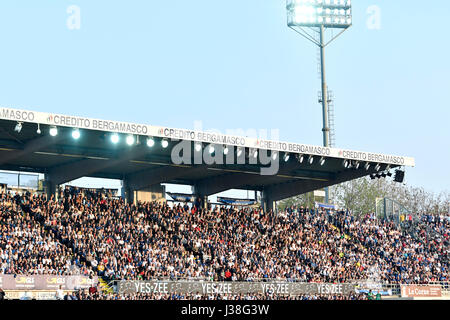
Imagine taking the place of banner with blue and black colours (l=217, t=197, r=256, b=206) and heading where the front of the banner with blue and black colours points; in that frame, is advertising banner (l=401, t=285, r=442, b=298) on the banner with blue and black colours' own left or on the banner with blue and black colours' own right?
on the banner with blue and black colours' own left

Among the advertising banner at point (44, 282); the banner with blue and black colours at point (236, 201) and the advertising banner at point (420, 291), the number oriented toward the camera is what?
3

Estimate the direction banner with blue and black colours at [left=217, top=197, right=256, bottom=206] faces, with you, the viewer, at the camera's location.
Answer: facing the viewer

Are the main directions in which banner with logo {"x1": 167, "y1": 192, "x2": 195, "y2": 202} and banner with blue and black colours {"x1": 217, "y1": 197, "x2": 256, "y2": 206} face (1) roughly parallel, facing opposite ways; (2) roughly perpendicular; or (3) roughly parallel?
roughly parallel

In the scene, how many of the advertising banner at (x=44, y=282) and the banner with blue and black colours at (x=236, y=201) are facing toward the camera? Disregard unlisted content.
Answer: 2

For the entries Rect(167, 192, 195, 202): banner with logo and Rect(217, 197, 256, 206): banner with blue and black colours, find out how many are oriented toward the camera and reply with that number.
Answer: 2

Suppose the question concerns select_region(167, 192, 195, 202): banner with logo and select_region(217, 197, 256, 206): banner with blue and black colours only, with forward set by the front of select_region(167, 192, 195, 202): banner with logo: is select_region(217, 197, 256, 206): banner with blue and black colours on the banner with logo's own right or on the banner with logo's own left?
on the banner with logo's own left

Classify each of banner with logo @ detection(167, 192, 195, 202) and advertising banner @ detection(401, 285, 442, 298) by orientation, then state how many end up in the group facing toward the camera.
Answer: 2

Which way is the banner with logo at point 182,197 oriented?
toward the camera

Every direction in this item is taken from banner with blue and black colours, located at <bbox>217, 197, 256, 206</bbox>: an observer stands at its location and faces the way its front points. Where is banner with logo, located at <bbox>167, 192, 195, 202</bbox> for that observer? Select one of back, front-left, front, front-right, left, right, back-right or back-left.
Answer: front-right

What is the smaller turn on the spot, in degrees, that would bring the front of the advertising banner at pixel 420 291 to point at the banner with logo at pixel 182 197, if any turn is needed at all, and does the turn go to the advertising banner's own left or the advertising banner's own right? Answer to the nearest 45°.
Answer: approximately 90° to the advertising banner's own right

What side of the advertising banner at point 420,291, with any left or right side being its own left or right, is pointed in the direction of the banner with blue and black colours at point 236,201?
right

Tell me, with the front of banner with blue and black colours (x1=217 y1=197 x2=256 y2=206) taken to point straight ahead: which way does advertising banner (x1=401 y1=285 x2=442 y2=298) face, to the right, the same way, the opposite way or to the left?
the same way

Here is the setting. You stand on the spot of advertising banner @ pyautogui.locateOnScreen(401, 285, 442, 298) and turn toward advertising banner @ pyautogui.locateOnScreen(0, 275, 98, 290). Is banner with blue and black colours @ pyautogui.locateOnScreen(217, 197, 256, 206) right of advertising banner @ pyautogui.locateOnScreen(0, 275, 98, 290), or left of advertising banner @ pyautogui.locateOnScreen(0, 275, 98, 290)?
right

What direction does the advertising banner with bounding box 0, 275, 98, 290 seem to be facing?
toward the camera
